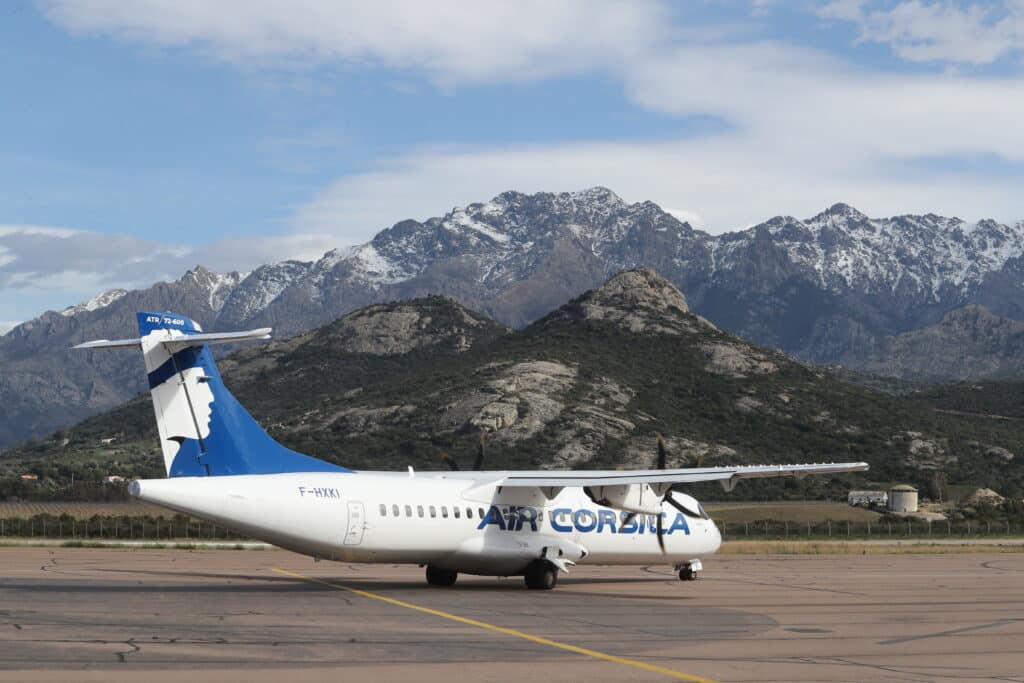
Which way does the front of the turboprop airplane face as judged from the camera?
facing away from the viewer and to the right of the viewer
